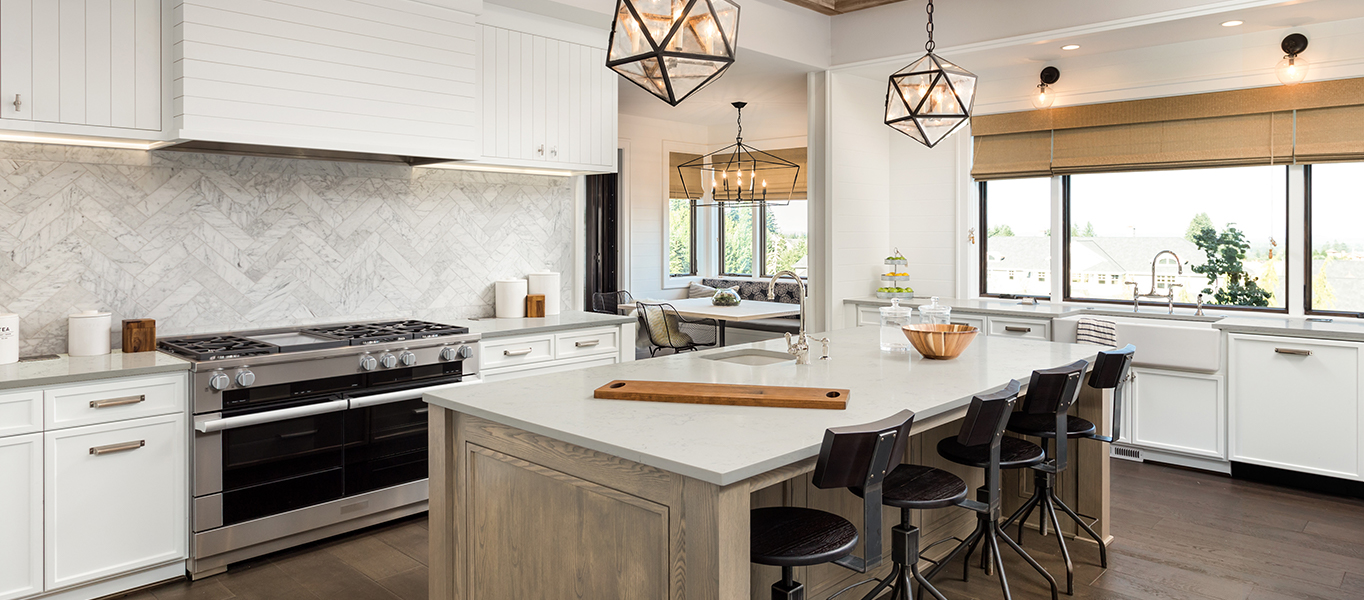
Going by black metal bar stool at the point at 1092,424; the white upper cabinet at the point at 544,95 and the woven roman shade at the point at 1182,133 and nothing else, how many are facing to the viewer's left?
1

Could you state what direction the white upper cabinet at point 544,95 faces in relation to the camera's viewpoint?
facing the viewer and to the right of the viewer

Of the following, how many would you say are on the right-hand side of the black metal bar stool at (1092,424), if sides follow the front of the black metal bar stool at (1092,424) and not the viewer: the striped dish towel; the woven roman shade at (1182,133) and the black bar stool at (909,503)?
2

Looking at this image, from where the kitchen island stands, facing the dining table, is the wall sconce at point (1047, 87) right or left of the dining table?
right

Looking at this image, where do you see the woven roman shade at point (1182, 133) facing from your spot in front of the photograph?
facing the viewer

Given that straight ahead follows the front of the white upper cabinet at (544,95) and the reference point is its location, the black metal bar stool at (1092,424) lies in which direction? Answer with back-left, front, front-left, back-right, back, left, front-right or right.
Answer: front

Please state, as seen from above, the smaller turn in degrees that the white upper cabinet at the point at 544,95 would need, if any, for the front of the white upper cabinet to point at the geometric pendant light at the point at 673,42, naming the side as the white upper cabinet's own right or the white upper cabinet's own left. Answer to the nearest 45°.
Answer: approximately 45° to the white upper cabinet's own right

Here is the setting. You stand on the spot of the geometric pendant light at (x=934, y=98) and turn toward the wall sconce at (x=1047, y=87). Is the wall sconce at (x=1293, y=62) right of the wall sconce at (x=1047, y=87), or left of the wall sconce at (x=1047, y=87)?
right

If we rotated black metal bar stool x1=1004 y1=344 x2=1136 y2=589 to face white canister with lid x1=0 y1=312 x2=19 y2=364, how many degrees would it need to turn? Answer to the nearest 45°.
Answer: approximately 45° to its left

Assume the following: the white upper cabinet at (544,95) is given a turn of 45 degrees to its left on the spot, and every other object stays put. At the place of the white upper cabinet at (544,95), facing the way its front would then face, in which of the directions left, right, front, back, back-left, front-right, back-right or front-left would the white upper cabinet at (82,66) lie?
back-right

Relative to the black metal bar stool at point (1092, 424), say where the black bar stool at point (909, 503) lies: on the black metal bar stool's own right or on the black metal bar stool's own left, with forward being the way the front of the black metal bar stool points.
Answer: on the black metal bar stool's own left

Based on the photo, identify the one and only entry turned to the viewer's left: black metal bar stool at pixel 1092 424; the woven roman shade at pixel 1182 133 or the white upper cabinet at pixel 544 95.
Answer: the black metal bar stool

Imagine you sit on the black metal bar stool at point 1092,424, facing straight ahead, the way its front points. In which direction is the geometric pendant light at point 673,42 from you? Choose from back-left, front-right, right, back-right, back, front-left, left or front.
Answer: front-left

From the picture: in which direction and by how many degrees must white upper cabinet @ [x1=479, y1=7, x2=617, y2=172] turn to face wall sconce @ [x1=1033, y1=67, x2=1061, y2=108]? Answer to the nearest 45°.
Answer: approximately 45° to its left

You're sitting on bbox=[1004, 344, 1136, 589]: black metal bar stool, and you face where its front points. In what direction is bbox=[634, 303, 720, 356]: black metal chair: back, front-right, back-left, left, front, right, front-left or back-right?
front-right

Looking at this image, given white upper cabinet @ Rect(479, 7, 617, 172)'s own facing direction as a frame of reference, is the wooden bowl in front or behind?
in front

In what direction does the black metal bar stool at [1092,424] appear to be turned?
to the viewer's left

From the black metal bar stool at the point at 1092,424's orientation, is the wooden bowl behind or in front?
in front

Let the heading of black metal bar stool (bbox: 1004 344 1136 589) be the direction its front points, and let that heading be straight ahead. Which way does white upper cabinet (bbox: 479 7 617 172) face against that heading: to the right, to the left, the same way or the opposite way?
the opposite way

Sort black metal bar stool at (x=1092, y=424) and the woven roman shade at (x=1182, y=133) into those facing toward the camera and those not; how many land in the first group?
1

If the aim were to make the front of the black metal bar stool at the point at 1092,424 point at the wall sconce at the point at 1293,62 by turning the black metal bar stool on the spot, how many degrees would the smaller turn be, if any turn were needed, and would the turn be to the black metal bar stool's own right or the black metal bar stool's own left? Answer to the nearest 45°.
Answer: approximately 135° to the black metal bar stool's own right
